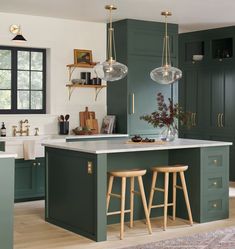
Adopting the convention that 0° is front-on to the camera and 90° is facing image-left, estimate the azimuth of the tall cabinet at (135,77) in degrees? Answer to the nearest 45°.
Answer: approximately 315°

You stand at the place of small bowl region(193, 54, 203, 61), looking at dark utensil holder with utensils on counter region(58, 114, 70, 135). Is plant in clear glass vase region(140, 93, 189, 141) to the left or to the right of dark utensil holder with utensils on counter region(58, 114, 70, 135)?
left

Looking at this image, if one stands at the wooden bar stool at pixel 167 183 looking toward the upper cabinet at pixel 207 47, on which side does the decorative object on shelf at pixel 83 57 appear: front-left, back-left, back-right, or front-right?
front-left

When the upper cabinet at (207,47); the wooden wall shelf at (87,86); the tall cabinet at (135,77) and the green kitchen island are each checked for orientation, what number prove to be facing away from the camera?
0

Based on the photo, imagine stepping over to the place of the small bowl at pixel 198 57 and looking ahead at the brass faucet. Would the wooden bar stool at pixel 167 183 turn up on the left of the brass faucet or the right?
left

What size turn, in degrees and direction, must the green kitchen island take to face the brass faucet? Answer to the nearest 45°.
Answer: approximately 180°

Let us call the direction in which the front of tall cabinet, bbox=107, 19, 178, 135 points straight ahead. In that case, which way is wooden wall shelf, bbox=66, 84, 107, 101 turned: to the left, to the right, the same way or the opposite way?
the same way

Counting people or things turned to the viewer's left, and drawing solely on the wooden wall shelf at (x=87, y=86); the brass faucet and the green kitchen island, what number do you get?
0

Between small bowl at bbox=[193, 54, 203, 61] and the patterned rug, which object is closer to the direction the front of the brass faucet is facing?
the patterned rug

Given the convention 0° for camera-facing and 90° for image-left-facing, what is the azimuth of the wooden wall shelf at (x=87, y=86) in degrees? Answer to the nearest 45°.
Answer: approximately 315°

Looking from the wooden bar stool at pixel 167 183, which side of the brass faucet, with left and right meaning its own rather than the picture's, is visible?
front

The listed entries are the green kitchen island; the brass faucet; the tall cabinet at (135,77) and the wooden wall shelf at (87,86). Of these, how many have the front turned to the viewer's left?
0

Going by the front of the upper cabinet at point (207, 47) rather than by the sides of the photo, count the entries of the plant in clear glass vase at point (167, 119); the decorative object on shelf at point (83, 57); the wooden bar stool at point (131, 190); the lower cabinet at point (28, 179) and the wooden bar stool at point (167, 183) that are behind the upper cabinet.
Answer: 0

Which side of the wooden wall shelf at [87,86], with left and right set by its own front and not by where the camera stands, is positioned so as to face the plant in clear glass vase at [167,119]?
front

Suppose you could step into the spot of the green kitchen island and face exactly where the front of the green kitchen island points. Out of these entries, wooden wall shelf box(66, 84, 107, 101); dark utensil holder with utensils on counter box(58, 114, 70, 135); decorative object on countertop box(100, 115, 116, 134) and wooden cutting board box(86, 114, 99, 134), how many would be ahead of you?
0
